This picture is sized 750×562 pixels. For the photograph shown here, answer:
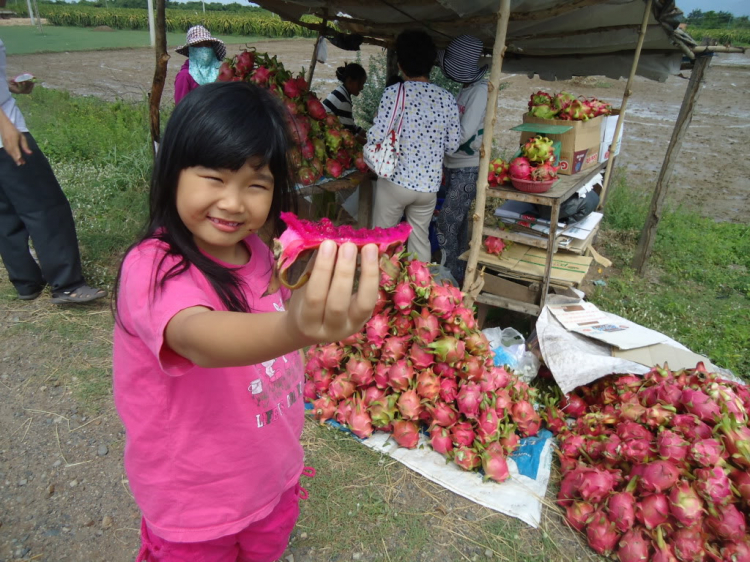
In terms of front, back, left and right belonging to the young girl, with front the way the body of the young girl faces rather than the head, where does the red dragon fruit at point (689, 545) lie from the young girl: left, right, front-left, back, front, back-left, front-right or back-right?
front-left

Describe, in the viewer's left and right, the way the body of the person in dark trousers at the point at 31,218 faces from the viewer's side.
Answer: facing to the right of the viewer

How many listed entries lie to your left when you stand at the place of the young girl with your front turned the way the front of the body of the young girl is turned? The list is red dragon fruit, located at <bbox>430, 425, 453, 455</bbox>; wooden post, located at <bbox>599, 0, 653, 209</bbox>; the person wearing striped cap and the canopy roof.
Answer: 4

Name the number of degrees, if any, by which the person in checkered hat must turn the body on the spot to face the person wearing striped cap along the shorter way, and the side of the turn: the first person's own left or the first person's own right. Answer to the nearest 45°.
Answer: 0° — they already face them

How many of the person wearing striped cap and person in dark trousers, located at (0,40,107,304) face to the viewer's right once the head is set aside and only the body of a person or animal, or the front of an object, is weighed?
1

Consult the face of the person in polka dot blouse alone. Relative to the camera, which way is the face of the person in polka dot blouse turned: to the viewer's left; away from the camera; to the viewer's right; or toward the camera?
away from the camera

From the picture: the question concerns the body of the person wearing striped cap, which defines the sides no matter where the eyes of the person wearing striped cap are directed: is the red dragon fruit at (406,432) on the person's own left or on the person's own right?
on the person's own left

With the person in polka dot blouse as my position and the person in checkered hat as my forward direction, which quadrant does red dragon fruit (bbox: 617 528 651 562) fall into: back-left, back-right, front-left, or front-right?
back-left

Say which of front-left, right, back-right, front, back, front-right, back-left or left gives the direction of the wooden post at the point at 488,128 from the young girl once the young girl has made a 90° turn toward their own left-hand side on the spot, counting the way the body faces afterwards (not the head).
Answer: front
